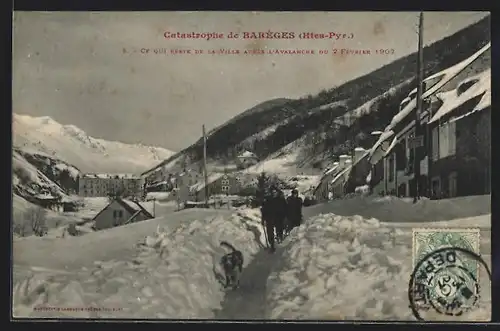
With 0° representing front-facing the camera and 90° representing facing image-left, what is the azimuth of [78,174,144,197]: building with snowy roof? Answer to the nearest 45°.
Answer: approximately 0°
